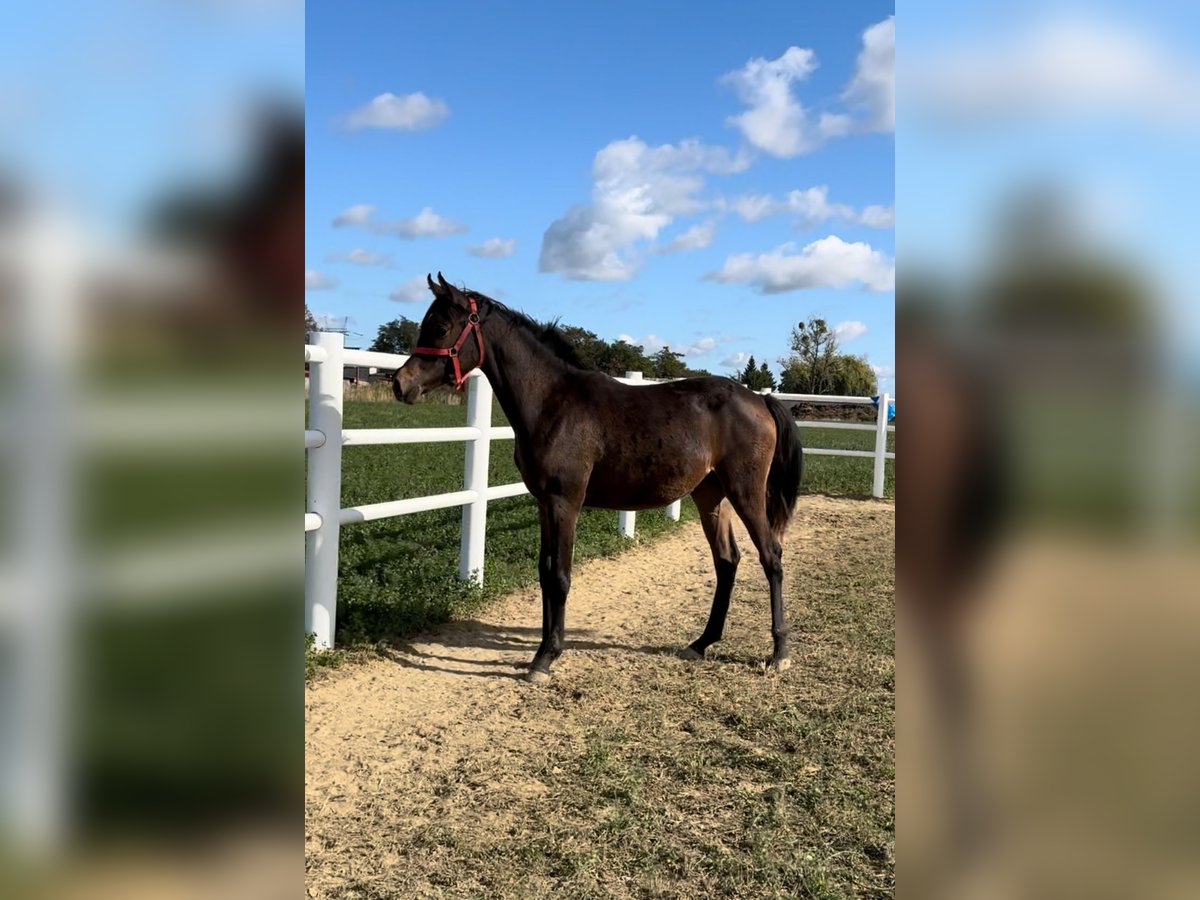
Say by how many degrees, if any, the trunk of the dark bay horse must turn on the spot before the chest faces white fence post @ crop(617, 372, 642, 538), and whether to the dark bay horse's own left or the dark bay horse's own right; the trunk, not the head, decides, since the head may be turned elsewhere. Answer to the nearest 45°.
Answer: approximately 90° to the dark bay horse's own right

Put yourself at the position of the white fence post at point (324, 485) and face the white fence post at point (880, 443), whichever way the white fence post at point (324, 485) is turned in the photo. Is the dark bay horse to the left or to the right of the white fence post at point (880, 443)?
right

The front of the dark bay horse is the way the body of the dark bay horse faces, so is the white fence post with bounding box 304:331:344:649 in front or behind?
in front

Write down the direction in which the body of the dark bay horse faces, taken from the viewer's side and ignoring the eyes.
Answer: to the viewer's left
